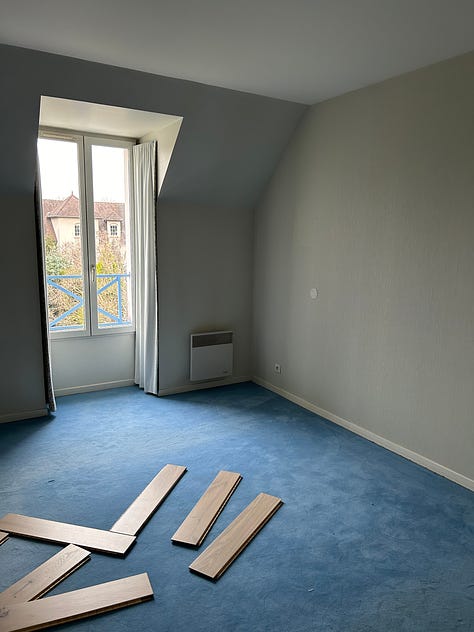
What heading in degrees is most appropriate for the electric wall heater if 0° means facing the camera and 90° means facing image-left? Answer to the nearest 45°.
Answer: approximately 315°

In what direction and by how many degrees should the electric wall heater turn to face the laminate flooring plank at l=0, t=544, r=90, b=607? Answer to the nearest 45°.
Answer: approximately 45° to its right

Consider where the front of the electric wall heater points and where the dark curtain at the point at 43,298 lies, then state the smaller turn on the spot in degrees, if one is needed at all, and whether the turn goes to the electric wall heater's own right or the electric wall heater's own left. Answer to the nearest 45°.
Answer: approximately 90° to the electric wall heater's own right

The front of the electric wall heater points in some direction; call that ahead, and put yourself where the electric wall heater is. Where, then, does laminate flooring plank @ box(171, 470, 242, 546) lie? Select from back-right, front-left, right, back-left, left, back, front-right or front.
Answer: front-right

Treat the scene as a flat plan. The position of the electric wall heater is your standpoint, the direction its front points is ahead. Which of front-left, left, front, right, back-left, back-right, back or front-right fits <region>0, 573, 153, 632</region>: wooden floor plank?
front-right

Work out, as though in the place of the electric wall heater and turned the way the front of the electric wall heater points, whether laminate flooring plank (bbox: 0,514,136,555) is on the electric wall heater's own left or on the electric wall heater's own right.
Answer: on the electric wall heater's own right

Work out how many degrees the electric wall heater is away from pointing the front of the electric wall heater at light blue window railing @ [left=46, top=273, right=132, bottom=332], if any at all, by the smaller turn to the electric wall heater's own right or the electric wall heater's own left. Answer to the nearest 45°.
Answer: approximately 135° to the electric wall heater's own right
